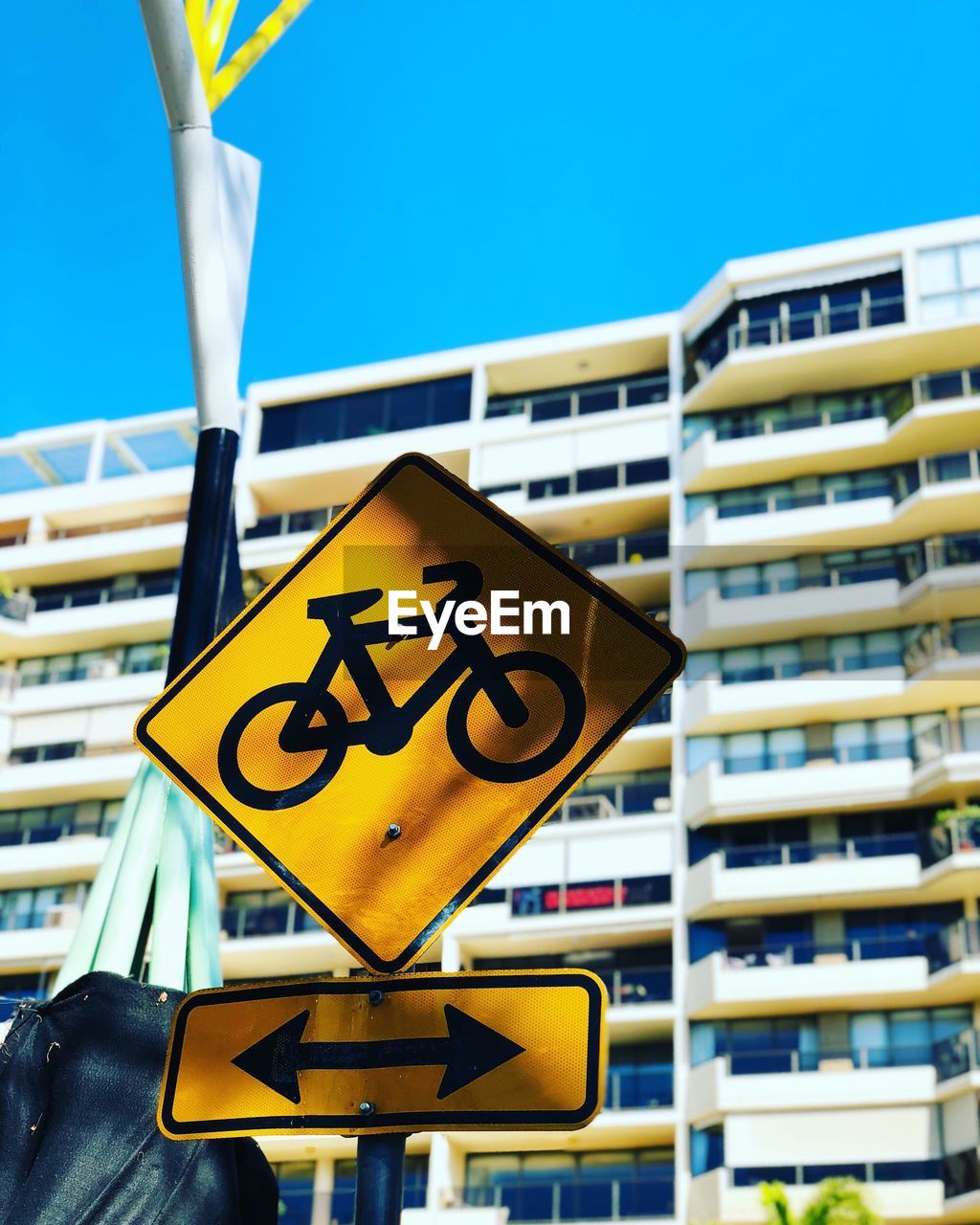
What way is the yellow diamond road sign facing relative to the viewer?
toward the camera

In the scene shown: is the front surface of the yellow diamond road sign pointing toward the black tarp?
no

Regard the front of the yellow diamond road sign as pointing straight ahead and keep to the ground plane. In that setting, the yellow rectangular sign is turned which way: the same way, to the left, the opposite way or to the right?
the same way

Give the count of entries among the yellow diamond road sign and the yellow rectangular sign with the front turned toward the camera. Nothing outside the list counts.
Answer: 2

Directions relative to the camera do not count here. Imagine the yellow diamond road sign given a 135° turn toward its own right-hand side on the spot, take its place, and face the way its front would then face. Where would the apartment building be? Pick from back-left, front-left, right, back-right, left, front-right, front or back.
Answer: front-right

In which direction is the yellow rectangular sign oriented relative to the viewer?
toward the camera
